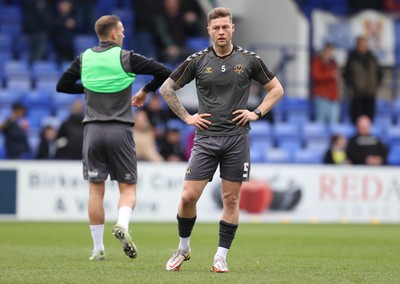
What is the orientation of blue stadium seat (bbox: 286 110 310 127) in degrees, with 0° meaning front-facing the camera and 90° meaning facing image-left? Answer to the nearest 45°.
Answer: approximately 0°

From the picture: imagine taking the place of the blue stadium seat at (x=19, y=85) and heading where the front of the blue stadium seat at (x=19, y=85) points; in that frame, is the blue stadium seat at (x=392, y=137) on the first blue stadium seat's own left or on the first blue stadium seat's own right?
on the first blue stadium seat's own left

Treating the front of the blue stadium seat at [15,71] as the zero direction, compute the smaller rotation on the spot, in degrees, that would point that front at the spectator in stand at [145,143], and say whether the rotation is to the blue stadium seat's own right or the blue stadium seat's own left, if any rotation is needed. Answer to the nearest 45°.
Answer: approximately 45° to the blue stadium seat's own left

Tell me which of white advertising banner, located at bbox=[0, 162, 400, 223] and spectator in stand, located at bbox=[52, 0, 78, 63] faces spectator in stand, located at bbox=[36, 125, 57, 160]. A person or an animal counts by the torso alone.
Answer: spectator in stand, located at bbox=[52, 0, 78, 63]
